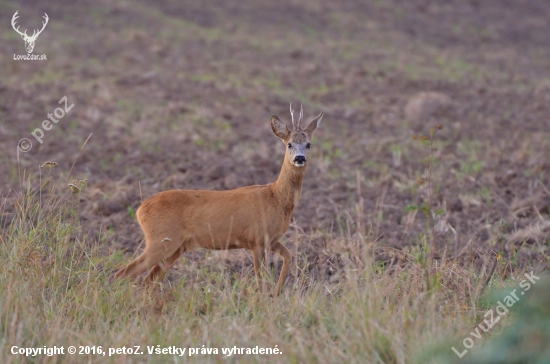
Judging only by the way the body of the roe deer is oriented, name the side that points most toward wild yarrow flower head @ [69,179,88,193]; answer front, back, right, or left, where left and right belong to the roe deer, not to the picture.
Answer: back

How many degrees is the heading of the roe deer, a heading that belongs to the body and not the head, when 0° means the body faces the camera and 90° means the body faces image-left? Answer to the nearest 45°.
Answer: approximately 270°
